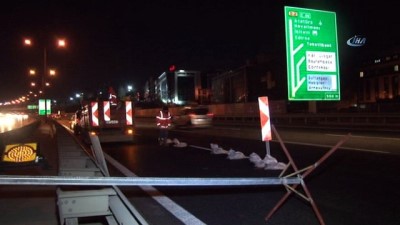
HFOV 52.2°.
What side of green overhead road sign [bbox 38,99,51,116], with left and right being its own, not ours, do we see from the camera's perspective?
front

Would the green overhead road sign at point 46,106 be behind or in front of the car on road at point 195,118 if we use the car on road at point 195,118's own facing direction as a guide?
in front

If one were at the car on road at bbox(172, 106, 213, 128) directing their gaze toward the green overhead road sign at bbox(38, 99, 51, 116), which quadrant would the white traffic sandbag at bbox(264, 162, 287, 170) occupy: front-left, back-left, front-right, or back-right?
back-left

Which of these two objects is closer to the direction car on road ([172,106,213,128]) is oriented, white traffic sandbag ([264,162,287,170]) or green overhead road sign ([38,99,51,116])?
the green overhead road sign

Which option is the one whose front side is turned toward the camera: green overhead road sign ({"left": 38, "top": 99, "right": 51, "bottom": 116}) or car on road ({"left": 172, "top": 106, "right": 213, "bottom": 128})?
the green overhead road sign

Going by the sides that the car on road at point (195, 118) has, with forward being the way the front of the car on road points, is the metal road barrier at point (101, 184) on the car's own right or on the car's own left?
on the car's own left

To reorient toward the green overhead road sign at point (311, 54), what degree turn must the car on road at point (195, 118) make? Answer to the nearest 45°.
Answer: approximately 180°

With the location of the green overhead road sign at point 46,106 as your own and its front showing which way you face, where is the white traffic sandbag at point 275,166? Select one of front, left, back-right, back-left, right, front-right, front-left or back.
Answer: front

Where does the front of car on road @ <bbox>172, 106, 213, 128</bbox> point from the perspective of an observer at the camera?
facing away from the viewer and to the left of the viewer

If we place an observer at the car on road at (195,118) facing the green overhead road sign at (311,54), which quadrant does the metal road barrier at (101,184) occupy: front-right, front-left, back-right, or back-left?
front-right

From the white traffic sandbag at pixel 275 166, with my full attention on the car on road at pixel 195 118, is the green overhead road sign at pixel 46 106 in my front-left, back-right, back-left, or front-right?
front-left

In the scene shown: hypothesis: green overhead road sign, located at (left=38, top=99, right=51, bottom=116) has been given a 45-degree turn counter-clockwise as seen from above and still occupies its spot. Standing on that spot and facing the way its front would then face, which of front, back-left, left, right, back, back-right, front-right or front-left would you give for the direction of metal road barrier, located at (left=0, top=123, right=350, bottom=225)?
front-right

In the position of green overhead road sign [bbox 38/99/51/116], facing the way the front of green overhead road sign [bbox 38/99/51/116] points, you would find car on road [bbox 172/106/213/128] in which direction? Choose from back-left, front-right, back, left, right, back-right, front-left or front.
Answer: front-left

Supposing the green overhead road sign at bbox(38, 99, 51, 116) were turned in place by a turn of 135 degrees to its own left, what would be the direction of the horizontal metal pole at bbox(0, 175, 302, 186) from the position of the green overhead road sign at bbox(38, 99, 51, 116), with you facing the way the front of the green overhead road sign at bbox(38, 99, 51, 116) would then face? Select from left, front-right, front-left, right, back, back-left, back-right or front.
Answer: back-right

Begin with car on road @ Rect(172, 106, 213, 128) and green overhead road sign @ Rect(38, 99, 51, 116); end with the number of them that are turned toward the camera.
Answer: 1

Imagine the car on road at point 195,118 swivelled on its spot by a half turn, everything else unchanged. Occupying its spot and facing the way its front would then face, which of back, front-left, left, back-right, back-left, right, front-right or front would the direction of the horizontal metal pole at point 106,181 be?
front-right

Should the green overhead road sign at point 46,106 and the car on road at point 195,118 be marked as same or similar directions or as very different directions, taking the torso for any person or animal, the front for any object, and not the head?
very different directions
